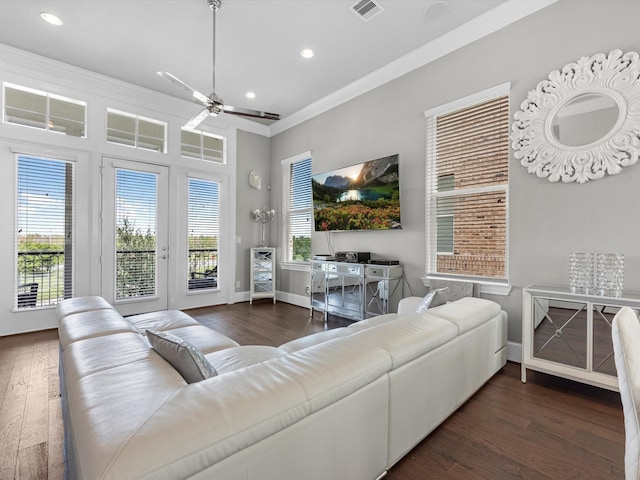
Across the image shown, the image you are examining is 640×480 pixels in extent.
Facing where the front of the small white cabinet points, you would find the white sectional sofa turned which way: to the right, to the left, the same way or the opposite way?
the opposite way

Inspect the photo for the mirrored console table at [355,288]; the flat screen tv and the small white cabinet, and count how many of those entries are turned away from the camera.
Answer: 0

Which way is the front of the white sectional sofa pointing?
away from the camera

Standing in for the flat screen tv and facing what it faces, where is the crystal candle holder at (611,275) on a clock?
The crystal candle holder is roughly at 9 o'clock from the flat screen tv.

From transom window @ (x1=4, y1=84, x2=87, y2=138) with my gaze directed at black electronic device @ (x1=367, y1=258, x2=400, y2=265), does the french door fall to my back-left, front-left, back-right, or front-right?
front-left

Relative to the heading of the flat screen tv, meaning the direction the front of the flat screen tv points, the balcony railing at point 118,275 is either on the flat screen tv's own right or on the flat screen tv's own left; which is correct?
on the flat screen tv's own right

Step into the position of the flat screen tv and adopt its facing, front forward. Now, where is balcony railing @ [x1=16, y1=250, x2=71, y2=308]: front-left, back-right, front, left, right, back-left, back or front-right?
front-right

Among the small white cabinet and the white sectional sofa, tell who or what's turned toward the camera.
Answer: the small white cabinet

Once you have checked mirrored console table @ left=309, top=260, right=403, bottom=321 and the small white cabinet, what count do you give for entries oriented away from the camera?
0

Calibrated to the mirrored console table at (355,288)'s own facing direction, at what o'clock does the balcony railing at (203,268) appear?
The balcony railing is roughly at 2 o'clock from the mirrored console table.

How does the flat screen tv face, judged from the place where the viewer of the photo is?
facing the viewer and to the left of the viewer

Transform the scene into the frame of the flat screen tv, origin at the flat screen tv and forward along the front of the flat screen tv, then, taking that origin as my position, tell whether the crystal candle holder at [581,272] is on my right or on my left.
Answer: on my left

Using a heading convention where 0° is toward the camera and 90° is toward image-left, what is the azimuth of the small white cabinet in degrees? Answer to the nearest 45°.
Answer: approximately 0°

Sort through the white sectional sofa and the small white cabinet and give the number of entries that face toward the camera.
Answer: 1
